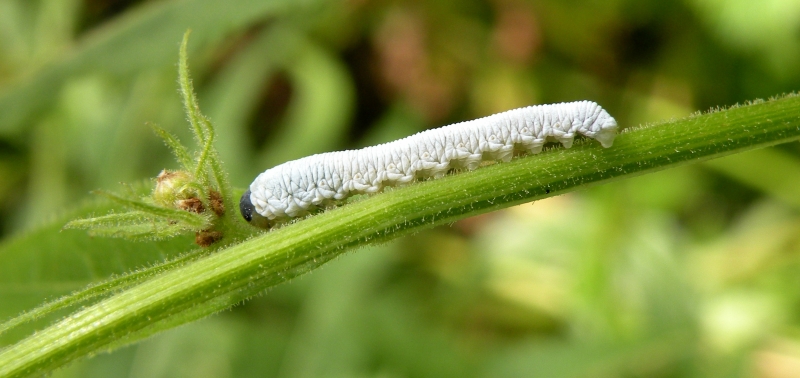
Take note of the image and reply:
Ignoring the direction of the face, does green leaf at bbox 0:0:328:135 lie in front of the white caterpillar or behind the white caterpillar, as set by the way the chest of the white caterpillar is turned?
in front

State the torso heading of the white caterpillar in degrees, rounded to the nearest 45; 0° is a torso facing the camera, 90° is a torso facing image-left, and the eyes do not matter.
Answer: approximately 90°
